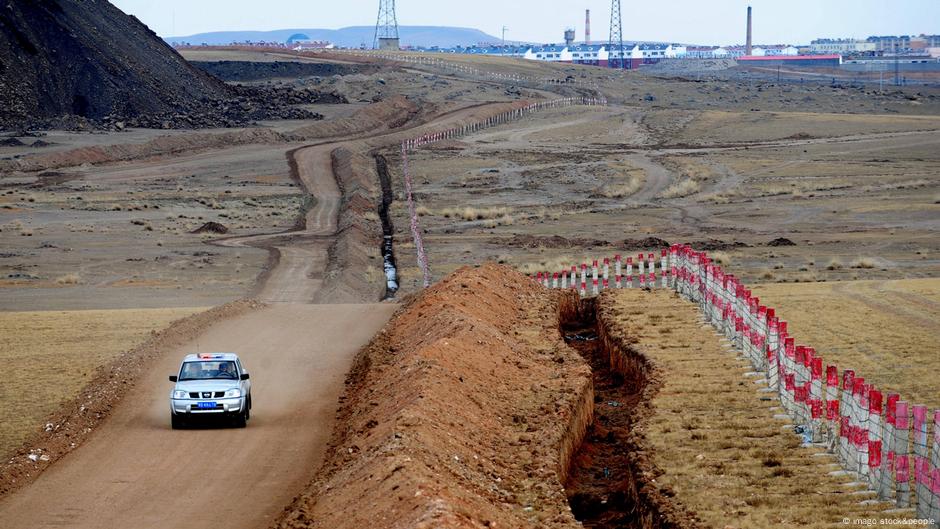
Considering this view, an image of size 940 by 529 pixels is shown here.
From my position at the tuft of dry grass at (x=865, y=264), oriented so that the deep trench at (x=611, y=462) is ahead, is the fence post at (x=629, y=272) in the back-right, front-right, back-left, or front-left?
front-right

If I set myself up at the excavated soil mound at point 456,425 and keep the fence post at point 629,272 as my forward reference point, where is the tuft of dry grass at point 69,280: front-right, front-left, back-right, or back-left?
front-left

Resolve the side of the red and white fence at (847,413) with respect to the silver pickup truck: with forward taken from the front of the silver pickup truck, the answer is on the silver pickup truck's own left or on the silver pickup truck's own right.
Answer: on the silver pickup truck's own left

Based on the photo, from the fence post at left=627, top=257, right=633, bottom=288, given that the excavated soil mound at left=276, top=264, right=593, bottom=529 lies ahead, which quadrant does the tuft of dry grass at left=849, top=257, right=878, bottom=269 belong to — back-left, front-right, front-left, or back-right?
back-left

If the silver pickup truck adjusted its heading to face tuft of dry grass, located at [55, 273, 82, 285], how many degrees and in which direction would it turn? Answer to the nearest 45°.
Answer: approximately 180°

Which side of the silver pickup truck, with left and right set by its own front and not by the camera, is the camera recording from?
front

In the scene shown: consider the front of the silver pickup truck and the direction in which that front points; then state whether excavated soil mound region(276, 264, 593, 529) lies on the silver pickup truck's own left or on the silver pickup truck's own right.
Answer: on the silver pickup truck's own left

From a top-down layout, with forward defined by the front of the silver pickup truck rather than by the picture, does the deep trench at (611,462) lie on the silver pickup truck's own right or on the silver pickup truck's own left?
on the silver pickup truck's own left

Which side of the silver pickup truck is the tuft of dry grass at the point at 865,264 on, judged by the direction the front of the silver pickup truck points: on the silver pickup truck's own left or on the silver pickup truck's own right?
on the silver pickup truck's own left

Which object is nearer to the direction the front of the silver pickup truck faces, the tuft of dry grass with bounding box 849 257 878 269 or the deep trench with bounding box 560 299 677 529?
the deep trench

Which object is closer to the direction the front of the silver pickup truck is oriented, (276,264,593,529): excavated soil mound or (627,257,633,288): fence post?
the excavated soil mound

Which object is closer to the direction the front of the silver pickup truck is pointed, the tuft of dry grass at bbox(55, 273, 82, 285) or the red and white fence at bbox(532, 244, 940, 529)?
the red and white fence

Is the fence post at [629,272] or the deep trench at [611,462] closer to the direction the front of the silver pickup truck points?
the deep trench

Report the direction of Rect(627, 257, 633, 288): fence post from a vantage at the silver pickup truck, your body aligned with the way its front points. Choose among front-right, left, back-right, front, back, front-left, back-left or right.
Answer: back-left
